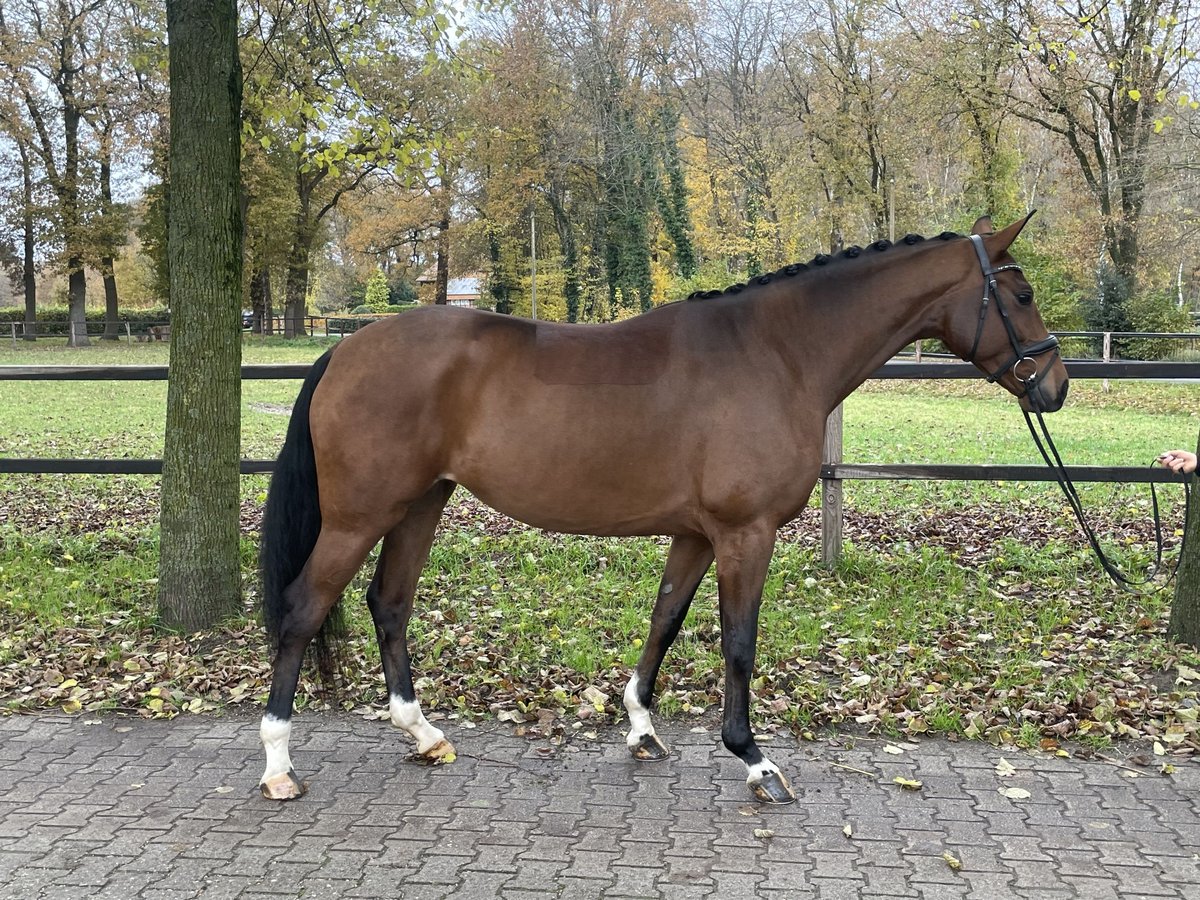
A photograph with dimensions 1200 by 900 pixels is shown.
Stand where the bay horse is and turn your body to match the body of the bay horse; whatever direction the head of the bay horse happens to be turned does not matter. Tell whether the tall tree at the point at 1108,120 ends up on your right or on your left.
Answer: on your left

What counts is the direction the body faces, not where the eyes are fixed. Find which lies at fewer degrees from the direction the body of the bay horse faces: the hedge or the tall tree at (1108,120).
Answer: the tall tree

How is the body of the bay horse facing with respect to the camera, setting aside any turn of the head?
to the viewer's right

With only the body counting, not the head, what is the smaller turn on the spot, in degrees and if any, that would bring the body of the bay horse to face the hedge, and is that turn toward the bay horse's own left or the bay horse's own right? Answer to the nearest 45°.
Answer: approximately 135° to the bay horse's own left

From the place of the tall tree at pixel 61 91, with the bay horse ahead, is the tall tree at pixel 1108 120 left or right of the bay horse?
left

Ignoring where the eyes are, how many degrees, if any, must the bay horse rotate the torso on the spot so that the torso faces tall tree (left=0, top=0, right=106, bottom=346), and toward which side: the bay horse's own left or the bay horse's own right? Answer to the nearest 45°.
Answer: approximately 135° to the bay horse's own left
